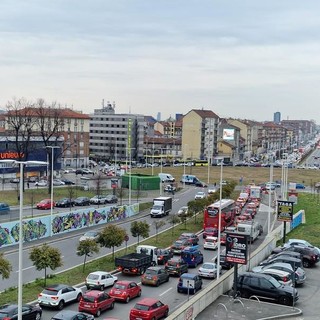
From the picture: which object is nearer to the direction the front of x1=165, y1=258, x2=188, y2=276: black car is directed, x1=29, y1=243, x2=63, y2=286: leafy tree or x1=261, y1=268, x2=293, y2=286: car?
the car
